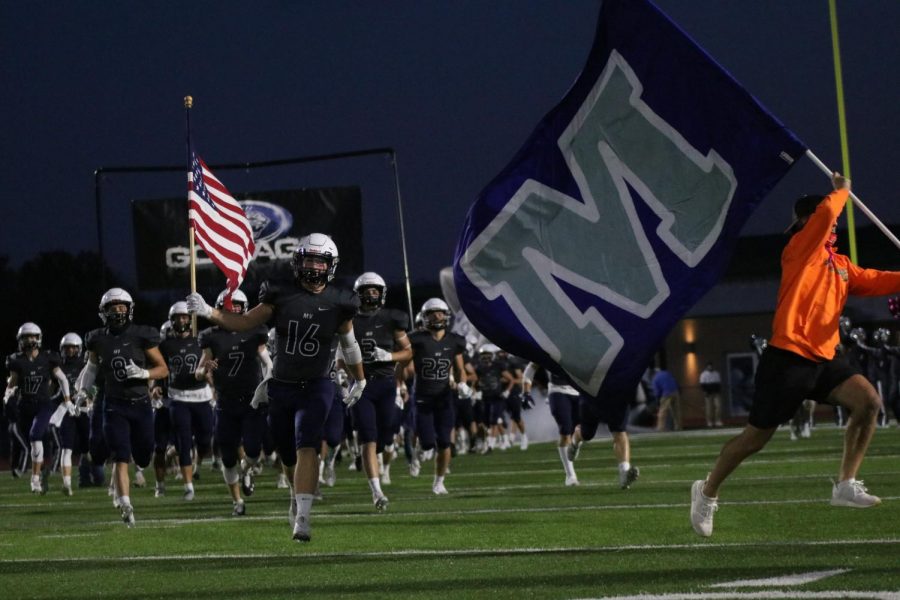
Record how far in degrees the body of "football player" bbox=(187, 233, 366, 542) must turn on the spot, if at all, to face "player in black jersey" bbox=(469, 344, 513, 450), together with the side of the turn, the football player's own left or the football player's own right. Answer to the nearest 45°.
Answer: approximately 180°

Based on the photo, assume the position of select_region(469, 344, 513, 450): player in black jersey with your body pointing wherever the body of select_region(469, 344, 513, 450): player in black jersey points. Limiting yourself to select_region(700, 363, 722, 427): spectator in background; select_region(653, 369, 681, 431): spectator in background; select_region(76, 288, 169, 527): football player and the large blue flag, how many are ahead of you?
2

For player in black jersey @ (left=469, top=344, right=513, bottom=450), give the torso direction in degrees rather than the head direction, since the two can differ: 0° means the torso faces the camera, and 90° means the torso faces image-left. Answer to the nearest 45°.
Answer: approximately 0°

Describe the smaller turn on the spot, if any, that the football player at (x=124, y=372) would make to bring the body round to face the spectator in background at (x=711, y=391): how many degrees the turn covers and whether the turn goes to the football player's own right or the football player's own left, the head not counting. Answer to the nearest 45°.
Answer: approximately 135° to the football player's own left

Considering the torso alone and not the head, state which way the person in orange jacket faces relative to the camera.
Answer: to the viewer's right

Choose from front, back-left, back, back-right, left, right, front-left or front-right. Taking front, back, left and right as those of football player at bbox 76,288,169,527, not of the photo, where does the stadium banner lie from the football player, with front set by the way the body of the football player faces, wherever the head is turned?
back
